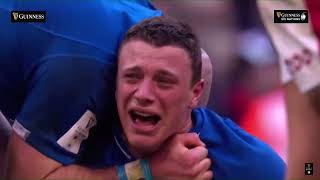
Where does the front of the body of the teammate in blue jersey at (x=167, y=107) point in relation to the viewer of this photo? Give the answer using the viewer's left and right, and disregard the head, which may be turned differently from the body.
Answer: facing the viewer and to the left of the viewer
